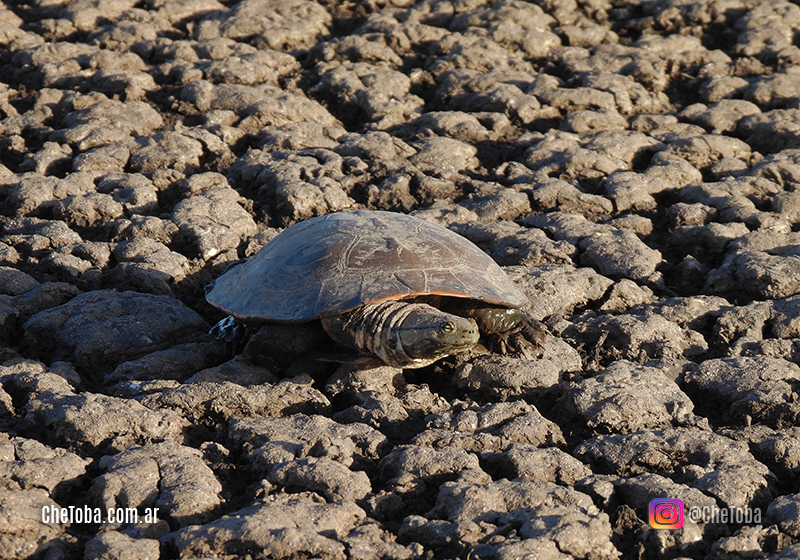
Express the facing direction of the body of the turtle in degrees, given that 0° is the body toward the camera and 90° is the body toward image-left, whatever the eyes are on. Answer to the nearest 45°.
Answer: approximately 315°
